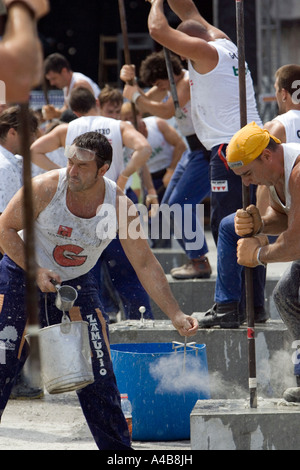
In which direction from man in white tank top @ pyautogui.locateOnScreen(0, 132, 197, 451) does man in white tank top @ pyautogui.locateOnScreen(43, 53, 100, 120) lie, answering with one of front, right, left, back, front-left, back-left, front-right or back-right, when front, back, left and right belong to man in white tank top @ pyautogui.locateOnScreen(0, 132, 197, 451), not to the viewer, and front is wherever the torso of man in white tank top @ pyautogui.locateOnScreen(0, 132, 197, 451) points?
back

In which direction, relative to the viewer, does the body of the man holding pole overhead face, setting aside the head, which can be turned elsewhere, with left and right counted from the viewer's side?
facing away from the viewer and to the left of the viewer

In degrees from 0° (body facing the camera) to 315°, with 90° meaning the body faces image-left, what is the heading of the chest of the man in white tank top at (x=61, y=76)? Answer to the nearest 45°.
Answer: approximately 90°

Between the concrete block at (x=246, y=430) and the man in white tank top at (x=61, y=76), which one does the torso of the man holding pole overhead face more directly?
the man in white tank top

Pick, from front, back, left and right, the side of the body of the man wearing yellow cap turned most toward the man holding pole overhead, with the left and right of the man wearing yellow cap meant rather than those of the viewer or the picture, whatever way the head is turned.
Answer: right

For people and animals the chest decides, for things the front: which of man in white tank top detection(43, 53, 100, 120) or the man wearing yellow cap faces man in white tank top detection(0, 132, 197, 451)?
the man wearing yellow cap

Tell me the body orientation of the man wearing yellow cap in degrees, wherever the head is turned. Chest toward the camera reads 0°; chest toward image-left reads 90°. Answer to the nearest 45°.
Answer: approximately 90°
